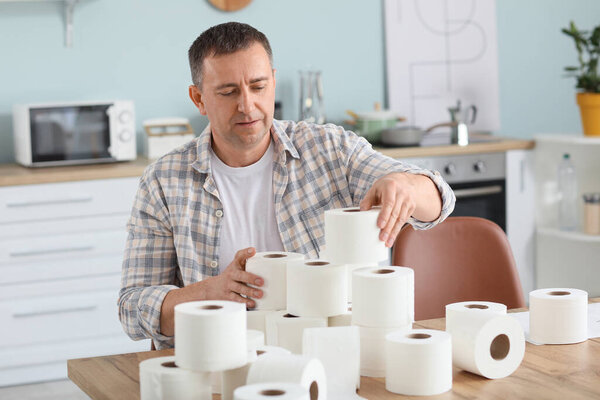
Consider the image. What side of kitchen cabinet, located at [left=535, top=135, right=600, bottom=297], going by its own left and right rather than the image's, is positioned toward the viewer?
front

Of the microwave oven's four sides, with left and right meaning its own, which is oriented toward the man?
front

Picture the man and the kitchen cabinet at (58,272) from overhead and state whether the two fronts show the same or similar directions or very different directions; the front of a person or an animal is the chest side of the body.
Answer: same or similar directions

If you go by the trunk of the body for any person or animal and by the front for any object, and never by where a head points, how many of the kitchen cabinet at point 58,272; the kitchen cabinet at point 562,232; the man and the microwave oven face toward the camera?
4

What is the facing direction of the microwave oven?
toward the camera

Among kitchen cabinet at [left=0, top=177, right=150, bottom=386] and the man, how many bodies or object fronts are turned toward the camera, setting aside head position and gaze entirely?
2

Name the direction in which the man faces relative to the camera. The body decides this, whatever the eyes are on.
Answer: toward the camera

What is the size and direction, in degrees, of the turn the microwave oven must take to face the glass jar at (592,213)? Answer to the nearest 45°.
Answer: approximately 90° to its left

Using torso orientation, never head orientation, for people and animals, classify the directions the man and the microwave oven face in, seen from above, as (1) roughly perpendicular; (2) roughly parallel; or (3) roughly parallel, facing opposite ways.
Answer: roughly parallel

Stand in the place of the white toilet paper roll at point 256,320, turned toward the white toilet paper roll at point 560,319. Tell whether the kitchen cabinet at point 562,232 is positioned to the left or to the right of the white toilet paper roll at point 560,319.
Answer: left

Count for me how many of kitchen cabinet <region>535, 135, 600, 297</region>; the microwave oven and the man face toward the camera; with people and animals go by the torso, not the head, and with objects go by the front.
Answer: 3

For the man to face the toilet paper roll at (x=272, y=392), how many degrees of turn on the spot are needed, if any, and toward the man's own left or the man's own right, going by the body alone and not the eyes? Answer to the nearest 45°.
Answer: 0° — they already face it

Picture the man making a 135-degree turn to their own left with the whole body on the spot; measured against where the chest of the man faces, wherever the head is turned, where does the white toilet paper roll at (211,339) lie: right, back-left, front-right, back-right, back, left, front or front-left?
back-right

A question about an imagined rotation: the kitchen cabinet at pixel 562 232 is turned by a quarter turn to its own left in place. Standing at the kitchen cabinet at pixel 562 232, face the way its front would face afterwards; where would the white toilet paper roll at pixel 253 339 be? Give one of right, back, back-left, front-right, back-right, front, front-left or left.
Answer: right
